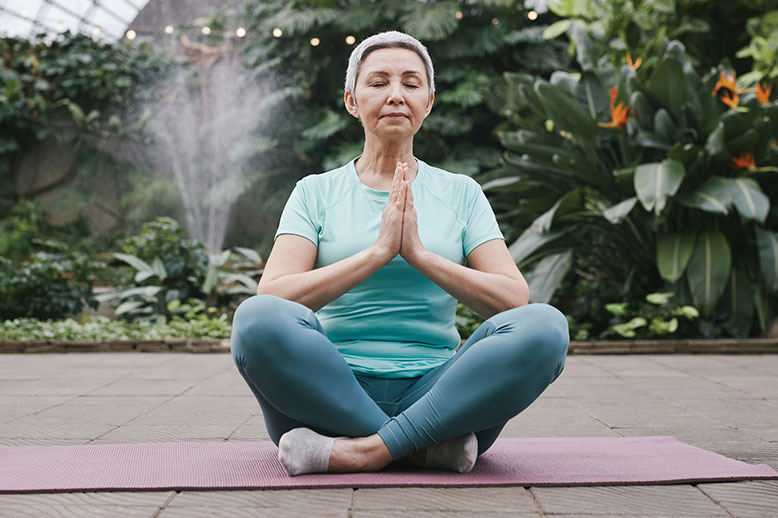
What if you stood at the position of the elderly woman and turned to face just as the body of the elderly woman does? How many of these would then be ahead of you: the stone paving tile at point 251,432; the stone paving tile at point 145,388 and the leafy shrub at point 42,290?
0

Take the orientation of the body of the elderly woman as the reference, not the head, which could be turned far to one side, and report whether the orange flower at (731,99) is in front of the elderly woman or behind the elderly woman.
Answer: behind

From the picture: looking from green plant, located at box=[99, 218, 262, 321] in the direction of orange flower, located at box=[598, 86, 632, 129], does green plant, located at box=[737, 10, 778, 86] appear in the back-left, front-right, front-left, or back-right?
front-left

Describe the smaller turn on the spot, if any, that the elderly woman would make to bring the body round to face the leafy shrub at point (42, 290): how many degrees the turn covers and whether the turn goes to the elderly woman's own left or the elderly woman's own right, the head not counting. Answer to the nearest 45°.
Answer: approximately 135° to the elderly woman's own right

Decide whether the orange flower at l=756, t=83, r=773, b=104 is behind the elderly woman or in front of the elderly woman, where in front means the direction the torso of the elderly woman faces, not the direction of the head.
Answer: behind

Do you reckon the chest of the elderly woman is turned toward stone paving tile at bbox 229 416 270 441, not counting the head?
no

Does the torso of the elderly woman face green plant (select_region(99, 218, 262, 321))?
no

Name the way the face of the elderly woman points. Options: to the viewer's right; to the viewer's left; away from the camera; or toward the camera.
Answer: toward the camera

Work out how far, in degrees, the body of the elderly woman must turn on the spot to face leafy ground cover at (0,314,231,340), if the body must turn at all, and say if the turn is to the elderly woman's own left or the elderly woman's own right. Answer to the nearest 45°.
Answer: approximately 135° to the elderly woman's own right

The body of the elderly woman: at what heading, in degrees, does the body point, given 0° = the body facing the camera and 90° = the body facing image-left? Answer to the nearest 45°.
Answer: approximately 0°

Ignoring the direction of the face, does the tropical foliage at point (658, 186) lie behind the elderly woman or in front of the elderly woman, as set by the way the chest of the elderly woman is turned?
behind

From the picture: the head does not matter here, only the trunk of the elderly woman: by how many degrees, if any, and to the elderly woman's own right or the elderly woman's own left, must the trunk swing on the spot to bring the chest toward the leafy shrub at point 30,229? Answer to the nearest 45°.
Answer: approximately 135° to the elderly woman's own right

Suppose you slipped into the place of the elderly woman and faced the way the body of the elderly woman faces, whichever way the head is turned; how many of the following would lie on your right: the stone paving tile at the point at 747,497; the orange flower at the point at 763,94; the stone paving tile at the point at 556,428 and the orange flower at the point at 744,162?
0
